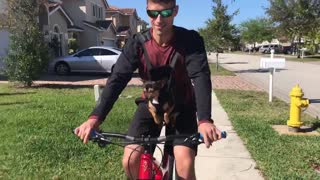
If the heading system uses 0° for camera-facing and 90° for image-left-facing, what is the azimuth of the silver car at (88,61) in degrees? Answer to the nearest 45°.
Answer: approximately 90°

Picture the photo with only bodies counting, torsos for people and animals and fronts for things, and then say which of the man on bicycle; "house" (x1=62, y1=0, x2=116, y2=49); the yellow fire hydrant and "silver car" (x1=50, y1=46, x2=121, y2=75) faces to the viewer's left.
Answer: the silver car

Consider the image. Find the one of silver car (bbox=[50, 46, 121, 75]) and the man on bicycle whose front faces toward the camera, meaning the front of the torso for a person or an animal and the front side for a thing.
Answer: the man on bicycle

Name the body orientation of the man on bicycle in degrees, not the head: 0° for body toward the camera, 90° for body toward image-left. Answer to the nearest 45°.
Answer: approximately 0°

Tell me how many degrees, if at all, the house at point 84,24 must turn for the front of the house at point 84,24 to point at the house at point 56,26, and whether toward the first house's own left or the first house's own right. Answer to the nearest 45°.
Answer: approximately 45° to the first house's own right

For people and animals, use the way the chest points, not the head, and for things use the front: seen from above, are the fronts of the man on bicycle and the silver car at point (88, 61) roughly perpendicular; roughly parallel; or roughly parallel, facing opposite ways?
roughly perpendicular

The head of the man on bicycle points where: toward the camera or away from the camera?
toward the camera

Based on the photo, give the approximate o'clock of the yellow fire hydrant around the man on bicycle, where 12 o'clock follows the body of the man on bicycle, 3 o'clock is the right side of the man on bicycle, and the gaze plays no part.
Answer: The yellow fire hydrant is roughly at 7 o'clock from the man on bicycle.

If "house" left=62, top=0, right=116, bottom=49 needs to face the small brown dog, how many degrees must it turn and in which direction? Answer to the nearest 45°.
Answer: approximately 45° to its right

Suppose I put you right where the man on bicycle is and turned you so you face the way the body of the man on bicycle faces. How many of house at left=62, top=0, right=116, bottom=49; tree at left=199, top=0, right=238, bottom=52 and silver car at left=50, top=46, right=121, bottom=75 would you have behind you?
3

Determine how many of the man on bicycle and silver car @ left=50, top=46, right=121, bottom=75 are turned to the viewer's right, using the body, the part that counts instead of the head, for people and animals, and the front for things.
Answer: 0
